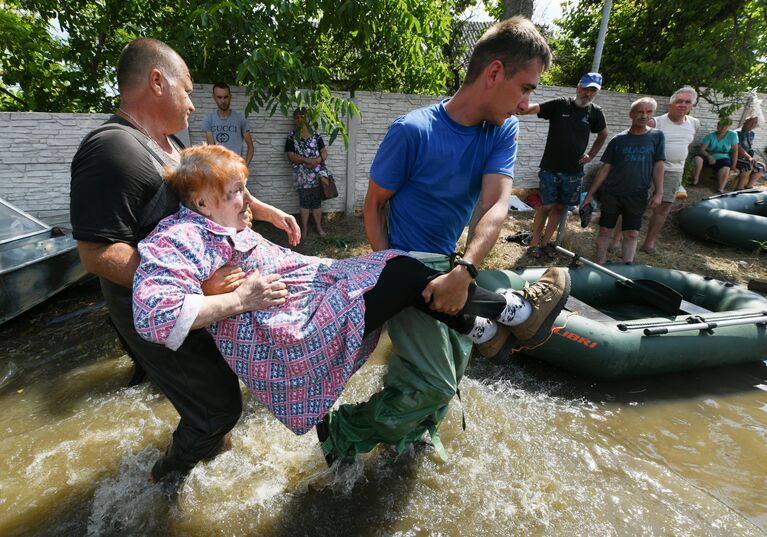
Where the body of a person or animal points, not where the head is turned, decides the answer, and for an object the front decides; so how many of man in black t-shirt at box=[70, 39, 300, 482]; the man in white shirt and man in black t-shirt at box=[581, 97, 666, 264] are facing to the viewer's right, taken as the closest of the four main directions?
1

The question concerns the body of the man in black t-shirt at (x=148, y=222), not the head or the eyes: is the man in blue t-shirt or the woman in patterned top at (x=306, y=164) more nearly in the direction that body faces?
the man in blue t-shirt

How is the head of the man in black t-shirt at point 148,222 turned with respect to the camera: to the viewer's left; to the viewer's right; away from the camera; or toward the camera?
to the viewer's right

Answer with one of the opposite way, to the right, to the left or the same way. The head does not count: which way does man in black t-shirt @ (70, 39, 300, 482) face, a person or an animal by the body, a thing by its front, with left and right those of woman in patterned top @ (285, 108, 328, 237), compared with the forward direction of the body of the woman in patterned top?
to the left

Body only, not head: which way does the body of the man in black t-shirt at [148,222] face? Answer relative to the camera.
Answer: to the viewer's right

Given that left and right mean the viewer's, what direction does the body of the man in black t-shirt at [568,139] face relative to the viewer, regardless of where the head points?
facing the viewer

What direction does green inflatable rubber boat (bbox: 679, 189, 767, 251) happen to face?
to the viewer's left

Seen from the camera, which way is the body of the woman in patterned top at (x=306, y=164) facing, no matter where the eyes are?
toward the camera

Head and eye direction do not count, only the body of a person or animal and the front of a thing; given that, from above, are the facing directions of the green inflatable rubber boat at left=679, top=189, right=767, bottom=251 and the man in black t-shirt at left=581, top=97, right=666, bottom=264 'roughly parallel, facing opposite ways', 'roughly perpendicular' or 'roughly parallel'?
roughly perpendicular

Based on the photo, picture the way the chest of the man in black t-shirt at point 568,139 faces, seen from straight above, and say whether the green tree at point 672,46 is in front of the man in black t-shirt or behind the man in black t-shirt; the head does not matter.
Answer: behind

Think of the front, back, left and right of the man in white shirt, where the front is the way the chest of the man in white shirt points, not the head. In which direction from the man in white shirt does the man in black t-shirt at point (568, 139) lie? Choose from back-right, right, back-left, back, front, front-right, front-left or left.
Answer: front-right

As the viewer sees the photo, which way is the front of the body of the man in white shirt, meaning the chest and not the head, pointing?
toward the camera

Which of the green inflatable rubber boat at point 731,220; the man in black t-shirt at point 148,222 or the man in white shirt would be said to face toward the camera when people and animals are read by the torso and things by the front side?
the man in white shirt
